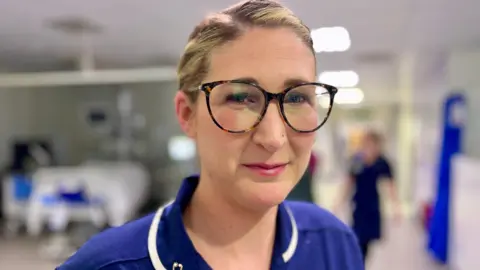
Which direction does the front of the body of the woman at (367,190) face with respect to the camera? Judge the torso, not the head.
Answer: toward the camera

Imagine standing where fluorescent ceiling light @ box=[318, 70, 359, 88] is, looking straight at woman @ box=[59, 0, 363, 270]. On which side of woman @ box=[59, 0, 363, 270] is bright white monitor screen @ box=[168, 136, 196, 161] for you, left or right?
right

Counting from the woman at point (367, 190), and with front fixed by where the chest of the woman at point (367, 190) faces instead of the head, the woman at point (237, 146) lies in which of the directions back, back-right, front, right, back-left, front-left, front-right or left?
front

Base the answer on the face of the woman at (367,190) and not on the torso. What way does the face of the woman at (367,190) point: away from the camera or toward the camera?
toward the camera

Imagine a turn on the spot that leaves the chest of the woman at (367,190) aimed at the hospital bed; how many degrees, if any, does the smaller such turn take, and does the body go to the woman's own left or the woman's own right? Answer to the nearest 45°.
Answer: approximately 90° to the woman's own right

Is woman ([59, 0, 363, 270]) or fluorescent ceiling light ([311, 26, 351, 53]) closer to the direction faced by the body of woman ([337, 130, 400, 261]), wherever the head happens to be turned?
the woman
